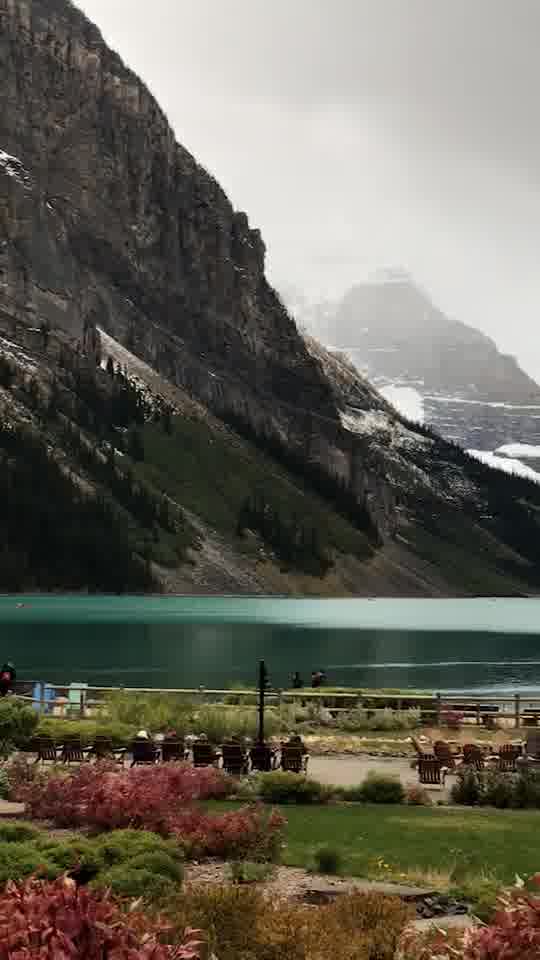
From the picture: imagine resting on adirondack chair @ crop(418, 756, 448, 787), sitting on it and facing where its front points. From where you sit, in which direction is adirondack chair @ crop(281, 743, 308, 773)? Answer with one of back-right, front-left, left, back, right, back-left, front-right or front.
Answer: back-left

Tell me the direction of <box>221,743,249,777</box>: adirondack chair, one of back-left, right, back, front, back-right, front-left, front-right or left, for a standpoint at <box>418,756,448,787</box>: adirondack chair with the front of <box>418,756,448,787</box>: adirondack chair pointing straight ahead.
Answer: back-left

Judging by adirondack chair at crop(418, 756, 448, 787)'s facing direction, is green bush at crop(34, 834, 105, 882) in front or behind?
behind

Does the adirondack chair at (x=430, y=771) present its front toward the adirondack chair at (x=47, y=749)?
no

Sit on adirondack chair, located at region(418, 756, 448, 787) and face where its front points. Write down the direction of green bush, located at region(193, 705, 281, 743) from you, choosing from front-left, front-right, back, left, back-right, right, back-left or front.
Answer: left

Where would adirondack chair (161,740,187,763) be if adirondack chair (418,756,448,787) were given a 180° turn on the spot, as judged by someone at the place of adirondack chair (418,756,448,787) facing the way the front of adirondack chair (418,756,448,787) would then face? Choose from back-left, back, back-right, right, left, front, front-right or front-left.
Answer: front-right

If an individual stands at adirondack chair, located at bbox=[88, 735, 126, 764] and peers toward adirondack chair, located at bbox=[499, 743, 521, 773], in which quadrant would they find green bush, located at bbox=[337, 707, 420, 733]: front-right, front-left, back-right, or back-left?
front-left

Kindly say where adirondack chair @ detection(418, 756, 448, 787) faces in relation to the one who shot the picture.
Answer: facing away from the viewer and to the right of the viewer

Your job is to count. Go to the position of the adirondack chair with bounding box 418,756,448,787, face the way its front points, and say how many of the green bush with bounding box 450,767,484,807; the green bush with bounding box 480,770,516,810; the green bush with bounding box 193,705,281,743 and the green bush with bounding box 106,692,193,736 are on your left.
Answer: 2

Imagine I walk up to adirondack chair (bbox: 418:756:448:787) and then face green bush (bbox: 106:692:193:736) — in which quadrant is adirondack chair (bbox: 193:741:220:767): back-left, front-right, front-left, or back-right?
front-left

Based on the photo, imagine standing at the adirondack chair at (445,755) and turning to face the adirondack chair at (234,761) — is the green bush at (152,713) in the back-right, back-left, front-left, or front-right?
front-right

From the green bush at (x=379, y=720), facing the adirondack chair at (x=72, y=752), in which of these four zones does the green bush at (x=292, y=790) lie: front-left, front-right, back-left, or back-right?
front-left

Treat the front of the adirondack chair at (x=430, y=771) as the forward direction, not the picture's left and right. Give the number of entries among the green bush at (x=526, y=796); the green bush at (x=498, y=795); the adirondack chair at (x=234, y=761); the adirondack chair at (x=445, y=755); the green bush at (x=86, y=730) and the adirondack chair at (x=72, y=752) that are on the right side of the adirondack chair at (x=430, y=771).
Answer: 2

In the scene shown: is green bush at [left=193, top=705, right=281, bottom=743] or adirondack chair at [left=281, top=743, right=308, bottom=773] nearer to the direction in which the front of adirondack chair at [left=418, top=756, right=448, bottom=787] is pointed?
the green bush

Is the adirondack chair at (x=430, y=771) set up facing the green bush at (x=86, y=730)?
no

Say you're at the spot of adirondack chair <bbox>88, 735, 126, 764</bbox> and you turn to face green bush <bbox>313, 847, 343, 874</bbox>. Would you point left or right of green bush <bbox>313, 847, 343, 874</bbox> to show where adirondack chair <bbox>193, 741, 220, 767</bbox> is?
left

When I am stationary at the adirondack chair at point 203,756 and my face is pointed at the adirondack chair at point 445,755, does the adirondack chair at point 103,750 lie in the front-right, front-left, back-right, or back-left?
back-left

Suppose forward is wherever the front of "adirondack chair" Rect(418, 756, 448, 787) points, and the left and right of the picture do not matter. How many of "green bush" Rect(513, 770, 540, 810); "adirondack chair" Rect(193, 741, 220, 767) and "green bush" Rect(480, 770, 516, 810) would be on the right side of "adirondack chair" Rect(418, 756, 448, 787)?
2

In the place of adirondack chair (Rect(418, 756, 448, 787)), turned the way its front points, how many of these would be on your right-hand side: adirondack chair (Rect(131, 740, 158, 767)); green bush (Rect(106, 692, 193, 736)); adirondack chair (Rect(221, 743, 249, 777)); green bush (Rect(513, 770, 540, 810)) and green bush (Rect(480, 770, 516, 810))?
2
